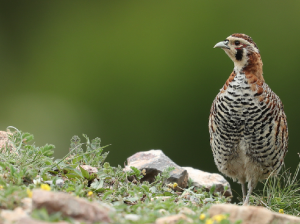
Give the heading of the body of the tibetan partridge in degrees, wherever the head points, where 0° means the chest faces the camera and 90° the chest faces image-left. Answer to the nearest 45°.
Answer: approximately 0°

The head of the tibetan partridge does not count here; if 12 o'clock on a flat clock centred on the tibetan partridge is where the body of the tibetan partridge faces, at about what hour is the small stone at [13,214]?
The small stone is roughly at 1 o'clock from the tibetan partridge.

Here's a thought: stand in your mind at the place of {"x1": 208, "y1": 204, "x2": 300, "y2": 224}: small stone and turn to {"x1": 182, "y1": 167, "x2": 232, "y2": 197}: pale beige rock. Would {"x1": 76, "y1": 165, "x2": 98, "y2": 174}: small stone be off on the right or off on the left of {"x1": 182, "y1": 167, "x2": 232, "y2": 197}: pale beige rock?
left

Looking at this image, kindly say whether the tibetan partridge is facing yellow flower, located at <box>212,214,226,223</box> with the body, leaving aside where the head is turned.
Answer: yes

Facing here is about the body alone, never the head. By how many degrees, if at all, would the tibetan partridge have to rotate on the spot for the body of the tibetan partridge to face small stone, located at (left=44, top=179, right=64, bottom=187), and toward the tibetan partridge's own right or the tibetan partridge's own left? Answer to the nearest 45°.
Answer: approximately 45° to the tibetan partridge's own right

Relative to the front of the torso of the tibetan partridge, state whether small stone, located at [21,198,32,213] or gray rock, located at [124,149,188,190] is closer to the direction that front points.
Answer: the small stone

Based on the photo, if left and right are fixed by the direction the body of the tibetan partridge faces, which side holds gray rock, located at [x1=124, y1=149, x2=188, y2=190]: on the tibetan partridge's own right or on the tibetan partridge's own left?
on the tibetan partridge's own right

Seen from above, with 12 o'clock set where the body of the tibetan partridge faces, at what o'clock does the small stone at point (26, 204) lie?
The small stone is roughly at 1 o'clock from the tibetan partridge.
